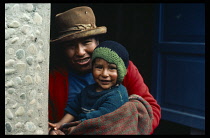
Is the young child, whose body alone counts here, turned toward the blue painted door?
no

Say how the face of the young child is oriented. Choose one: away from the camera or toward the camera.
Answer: toward the camera

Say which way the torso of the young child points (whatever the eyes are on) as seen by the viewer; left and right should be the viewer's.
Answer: facing the viewer and to the left of the viewer
